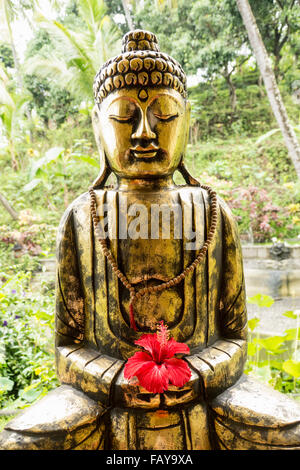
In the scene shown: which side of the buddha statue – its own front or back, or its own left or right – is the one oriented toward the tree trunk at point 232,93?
back

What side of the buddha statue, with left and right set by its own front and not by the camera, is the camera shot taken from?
front

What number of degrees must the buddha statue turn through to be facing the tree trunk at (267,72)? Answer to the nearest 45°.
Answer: approximately 135° to its left
